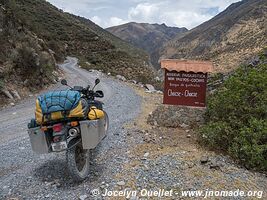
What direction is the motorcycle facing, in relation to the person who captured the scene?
facing away from the viewer and to the right of the viewer

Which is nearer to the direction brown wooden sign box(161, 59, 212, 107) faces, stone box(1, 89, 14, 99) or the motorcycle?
the motorcycle

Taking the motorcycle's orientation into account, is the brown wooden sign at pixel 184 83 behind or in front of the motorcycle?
in front

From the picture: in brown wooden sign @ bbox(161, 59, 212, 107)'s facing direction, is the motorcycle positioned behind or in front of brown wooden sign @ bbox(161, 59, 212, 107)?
in front

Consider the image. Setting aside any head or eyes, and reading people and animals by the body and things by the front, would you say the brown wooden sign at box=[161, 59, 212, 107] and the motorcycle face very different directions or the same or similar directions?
very different directions

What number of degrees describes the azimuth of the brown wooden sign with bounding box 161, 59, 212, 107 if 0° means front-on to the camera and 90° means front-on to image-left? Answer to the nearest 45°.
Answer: approximately 0°

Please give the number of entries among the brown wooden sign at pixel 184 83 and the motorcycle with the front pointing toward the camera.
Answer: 1
